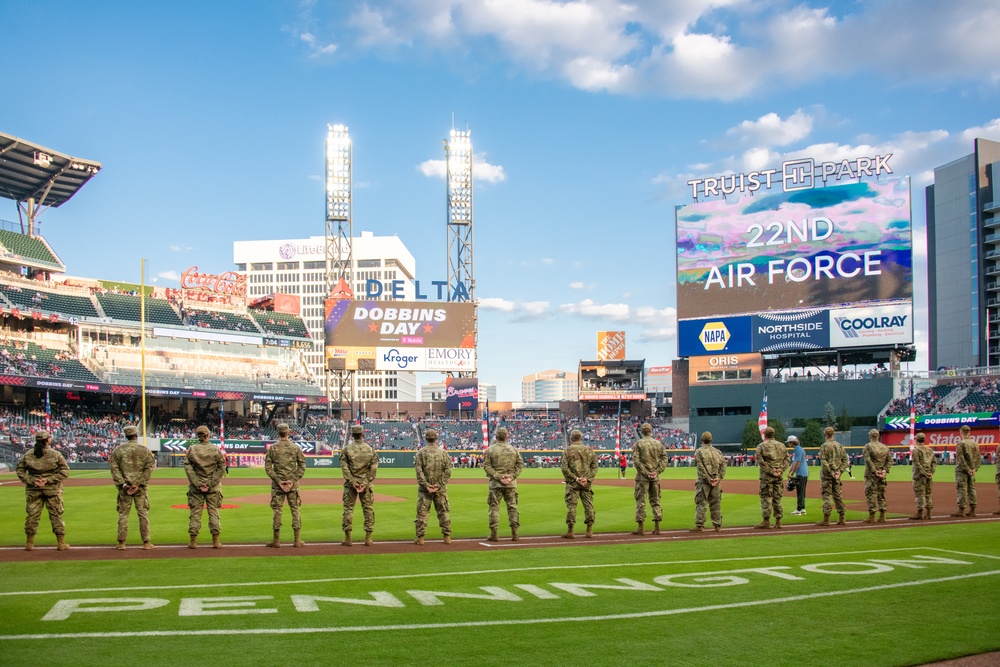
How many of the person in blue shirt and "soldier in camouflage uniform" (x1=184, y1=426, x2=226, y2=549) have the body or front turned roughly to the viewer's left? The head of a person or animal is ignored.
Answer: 1

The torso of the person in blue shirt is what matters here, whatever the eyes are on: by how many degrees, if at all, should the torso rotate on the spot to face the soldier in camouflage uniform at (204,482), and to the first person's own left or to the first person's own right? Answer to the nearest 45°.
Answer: approximately 45° to the first person's own left

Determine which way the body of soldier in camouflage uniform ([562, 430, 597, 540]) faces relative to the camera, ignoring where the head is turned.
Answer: away from the camera

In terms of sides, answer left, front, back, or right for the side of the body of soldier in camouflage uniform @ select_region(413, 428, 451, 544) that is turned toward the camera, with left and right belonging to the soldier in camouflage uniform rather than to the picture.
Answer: back

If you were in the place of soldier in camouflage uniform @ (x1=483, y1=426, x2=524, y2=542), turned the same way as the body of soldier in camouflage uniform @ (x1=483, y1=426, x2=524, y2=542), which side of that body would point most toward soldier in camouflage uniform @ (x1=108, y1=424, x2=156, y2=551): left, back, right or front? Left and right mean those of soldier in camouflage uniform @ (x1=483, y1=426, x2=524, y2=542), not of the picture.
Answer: left

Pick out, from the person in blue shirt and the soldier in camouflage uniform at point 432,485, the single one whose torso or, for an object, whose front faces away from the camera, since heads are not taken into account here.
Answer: the soldier in camouflage uniform

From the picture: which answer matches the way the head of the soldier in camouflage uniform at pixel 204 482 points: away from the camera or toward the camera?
away from the camera

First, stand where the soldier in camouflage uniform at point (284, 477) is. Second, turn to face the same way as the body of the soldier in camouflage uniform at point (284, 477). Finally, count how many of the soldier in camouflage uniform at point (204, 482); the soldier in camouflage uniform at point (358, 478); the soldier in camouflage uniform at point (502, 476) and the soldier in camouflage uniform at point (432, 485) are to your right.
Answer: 3

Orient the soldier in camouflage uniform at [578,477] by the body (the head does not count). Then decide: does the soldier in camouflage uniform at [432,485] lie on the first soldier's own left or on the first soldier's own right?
on the first soldier's own left

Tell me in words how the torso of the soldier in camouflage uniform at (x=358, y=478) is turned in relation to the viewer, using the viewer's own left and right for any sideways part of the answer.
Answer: facing away from the viewer

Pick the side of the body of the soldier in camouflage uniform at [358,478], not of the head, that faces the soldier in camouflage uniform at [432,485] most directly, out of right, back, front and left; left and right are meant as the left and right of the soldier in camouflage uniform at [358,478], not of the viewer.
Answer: right
